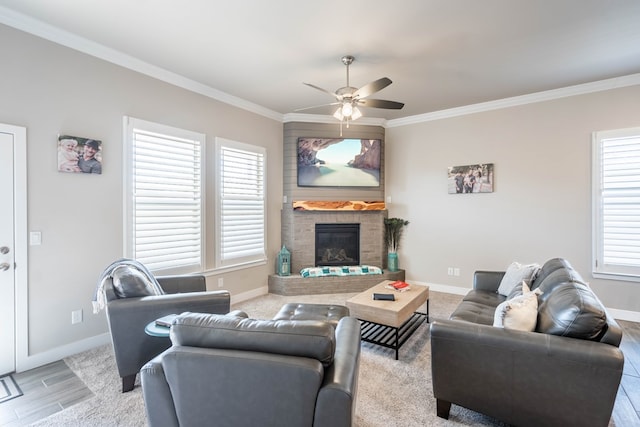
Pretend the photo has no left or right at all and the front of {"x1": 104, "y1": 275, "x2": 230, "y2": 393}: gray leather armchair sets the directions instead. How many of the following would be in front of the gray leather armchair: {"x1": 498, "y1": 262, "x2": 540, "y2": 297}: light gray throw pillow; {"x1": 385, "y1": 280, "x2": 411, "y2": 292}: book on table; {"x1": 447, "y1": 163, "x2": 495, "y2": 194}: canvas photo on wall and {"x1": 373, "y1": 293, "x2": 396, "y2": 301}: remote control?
4

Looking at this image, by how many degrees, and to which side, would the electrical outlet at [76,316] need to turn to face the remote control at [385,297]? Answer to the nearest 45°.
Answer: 0° — it already faces it

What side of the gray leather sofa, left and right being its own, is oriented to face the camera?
left

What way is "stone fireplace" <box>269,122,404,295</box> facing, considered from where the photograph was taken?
facing the viewer

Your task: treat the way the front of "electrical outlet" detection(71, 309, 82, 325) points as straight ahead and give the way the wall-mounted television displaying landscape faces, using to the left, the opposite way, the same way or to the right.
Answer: to the right

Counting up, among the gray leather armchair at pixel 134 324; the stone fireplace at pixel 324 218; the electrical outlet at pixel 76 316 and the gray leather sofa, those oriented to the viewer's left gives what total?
1

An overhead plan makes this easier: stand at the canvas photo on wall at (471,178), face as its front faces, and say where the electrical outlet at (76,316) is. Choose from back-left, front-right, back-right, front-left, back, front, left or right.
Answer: front

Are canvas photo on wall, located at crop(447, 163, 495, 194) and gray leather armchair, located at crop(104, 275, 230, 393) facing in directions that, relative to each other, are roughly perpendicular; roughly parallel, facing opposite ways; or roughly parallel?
roughly parallel, facing opposite ways

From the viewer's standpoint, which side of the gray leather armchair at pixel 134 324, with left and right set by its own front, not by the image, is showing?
right

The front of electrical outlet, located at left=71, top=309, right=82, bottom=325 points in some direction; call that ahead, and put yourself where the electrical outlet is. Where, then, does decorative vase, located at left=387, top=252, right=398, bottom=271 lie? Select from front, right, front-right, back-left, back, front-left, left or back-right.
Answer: front-left

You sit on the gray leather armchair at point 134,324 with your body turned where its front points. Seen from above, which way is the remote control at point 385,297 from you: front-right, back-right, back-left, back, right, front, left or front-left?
front

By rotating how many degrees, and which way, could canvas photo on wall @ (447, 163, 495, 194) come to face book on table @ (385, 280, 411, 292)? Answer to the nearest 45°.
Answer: approximately 45° to its left

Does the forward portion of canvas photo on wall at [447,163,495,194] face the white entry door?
yes

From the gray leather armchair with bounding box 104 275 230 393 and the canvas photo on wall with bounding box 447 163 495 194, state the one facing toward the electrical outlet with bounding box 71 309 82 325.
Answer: the canvas photo on wall

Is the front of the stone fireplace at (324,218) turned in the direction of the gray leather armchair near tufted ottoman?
yes

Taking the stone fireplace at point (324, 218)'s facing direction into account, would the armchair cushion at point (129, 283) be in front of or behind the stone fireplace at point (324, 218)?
in front
